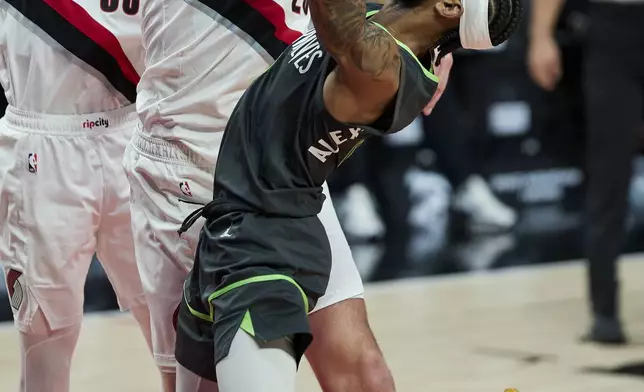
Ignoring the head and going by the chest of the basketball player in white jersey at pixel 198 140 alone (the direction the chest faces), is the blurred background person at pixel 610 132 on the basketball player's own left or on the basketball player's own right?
on the basketball player's own left

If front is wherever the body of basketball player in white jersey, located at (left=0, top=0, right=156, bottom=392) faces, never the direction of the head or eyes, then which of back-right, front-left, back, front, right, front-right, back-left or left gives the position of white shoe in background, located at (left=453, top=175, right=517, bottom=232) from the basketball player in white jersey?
left

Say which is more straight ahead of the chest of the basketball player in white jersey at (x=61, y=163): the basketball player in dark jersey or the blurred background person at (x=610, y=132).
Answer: the basketball player in dark jersey

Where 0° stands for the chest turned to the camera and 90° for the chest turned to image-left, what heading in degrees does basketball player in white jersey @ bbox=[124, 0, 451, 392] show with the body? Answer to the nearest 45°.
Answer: approximately 315°

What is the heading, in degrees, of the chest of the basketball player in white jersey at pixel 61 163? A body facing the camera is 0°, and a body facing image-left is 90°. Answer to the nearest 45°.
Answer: approximately 315°
